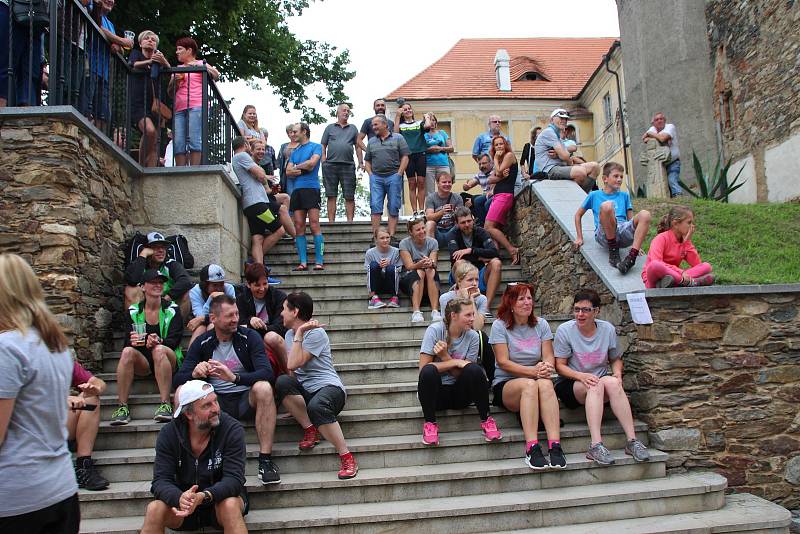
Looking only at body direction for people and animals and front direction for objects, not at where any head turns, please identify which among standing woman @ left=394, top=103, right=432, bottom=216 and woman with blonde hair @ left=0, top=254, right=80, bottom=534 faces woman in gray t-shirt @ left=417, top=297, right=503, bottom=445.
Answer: the standing woman

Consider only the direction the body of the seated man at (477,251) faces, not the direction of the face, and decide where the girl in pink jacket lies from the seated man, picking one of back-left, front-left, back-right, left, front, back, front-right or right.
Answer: front-left

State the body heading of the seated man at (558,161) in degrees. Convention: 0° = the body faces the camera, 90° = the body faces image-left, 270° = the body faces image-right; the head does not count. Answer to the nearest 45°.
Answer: approximately 270°

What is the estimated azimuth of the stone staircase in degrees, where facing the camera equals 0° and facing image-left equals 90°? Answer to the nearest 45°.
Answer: approximately 0°

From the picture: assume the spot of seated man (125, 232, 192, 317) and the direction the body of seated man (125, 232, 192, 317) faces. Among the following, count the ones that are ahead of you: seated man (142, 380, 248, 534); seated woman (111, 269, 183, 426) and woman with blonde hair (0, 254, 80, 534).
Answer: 3

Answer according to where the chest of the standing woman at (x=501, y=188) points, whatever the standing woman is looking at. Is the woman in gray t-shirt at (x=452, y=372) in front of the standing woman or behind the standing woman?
in front

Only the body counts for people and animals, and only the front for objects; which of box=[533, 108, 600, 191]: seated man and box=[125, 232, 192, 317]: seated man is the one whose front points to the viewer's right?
box=[533, 108, 600, 191]: seated man

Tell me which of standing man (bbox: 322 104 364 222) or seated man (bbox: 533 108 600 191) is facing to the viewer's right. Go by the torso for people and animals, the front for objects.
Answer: the seated man

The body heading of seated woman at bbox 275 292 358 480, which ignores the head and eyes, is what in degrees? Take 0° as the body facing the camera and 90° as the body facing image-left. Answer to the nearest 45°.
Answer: approximately 45°

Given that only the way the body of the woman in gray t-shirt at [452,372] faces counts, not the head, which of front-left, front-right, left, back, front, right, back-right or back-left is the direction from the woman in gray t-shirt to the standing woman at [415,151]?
back
